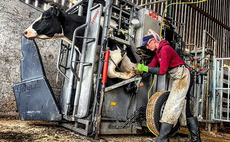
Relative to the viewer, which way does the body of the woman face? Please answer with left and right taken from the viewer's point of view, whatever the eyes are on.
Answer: facing to the left of the viewer

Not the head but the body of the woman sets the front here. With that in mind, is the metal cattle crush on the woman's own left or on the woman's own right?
on the woman's own right

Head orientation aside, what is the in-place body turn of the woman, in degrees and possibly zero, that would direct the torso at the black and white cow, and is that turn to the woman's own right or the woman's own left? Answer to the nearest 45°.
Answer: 0° — they already face it
